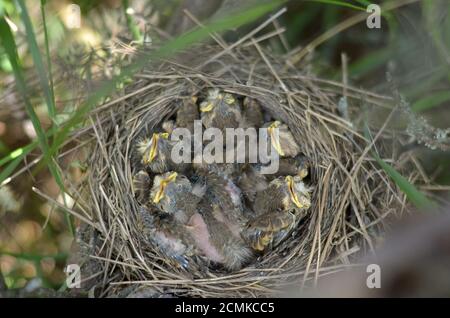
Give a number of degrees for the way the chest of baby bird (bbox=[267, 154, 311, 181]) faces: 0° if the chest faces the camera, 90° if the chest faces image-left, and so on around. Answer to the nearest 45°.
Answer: approximately 270°

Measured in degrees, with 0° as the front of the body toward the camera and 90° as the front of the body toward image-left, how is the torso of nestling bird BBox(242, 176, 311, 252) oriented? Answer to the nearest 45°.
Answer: approximately 225°
